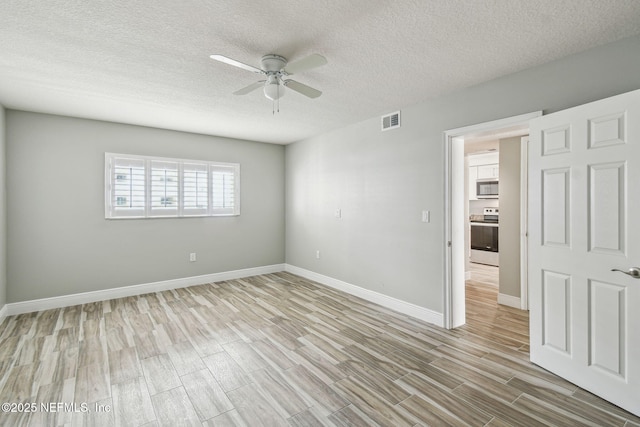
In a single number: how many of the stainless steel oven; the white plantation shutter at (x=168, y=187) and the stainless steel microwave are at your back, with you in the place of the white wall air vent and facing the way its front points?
2

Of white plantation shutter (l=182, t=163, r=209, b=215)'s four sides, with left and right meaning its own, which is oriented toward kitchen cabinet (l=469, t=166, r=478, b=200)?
left

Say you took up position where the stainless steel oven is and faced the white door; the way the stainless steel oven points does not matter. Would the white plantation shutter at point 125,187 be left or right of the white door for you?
right

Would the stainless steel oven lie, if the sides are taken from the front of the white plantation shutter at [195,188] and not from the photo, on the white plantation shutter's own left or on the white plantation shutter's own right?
on the white plantation shutter's own left

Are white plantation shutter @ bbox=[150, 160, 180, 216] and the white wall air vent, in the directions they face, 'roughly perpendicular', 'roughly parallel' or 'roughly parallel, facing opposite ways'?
roughly perpendicular

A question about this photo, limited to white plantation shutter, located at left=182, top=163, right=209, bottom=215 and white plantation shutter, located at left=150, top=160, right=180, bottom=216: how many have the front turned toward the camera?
2

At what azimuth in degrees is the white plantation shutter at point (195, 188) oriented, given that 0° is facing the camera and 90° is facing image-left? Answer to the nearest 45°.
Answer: approximately 0°

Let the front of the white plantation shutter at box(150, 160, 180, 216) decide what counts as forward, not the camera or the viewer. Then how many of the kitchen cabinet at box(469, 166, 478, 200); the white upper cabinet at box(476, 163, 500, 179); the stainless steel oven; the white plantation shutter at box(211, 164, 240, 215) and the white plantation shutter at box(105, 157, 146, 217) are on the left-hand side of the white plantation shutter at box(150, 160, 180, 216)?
4

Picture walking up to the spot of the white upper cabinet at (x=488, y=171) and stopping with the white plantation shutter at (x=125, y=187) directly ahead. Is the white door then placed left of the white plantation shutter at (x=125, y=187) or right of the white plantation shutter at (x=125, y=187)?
left

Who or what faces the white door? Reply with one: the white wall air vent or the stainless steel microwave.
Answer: the stainless steel microwave
